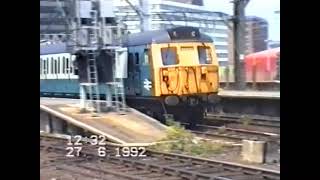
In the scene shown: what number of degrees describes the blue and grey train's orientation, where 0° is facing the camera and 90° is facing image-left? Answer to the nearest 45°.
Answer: approximately 315°
